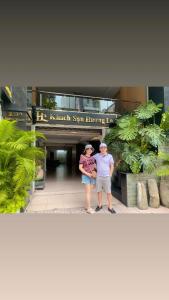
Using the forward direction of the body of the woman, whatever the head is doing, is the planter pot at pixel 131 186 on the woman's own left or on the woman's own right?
on the woman's own left

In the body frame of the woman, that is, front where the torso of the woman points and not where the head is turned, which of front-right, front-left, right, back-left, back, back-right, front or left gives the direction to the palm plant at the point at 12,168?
right

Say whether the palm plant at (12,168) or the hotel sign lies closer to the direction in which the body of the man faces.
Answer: the palm plant

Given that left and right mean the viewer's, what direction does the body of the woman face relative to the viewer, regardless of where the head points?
facing the viewer and to the right of the viewer

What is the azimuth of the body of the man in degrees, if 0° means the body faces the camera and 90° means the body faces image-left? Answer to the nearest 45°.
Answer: approximately 0°

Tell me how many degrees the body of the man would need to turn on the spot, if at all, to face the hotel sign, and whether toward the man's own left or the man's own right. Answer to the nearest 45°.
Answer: approximately 180°

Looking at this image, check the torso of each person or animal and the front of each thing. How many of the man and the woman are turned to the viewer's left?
0

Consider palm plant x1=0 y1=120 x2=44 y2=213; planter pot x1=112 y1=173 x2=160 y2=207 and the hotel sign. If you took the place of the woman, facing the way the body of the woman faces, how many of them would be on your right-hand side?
1

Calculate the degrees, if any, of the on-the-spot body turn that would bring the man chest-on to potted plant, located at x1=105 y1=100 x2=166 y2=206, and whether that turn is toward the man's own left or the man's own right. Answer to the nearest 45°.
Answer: approximately 135° to the man's own left

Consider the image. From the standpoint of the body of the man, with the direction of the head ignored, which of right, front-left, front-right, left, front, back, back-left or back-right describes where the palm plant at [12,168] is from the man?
front-right
